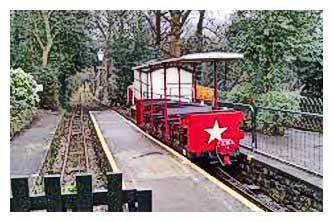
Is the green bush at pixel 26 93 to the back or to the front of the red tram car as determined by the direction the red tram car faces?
to the back

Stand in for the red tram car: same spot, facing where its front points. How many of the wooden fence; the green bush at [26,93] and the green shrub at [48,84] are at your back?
2

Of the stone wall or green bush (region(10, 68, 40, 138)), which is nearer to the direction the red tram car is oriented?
the stone wall

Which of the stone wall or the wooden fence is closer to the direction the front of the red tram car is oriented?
the stone wall

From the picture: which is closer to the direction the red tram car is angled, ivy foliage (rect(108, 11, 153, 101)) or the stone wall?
the stone wall

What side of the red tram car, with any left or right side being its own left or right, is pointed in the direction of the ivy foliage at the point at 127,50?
back

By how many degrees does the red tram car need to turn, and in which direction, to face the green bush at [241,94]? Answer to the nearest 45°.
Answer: approximately 90° to its left

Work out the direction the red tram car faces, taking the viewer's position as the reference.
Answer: facing the viewer and to the right of the viewer

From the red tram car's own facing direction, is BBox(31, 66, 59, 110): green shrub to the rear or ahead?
to the rear

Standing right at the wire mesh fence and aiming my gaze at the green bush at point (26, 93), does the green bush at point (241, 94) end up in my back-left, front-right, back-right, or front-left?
front-right

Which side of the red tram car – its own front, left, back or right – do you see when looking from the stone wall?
front

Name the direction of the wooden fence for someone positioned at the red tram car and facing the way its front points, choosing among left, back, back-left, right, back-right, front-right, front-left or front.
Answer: front-right
